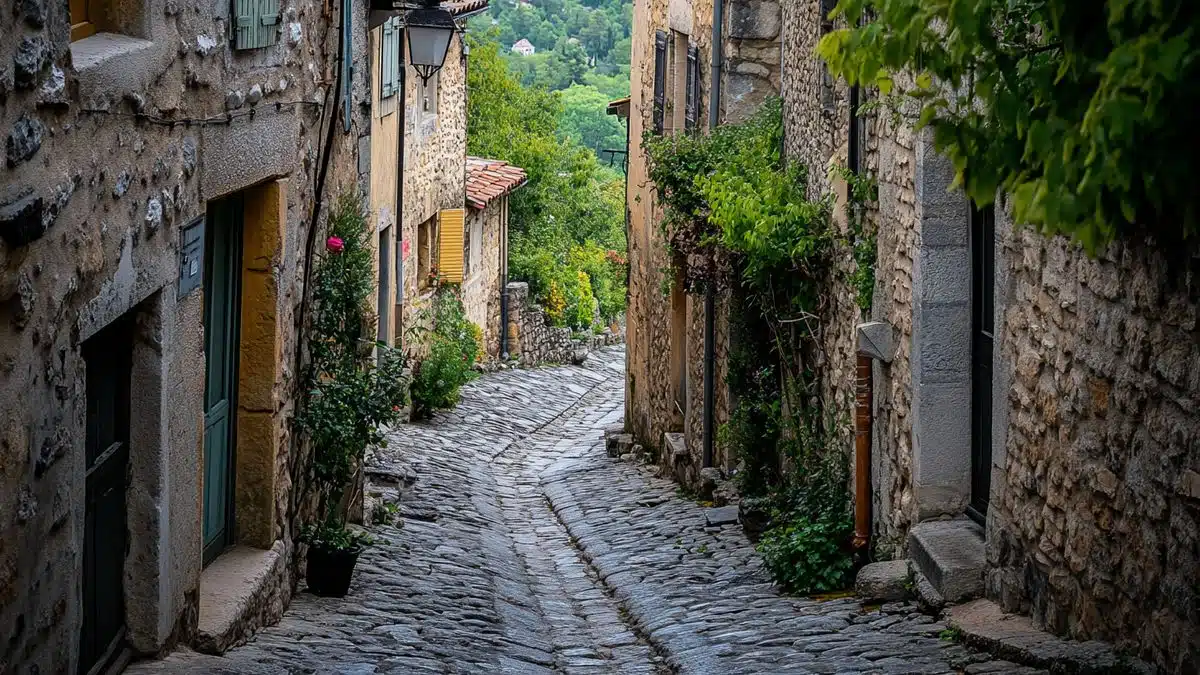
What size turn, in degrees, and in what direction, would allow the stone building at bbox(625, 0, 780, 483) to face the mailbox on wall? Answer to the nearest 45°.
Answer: approximately 45° to its left

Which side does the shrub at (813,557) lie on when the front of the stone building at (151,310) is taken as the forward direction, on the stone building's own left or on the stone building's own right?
on the stone building's own left

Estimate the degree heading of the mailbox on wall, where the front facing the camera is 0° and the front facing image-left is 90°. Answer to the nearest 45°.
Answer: approximately 315°

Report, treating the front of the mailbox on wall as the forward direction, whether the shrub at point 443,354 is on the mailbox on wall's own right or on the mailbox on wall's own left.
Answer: on the mailbox on wall's own left
